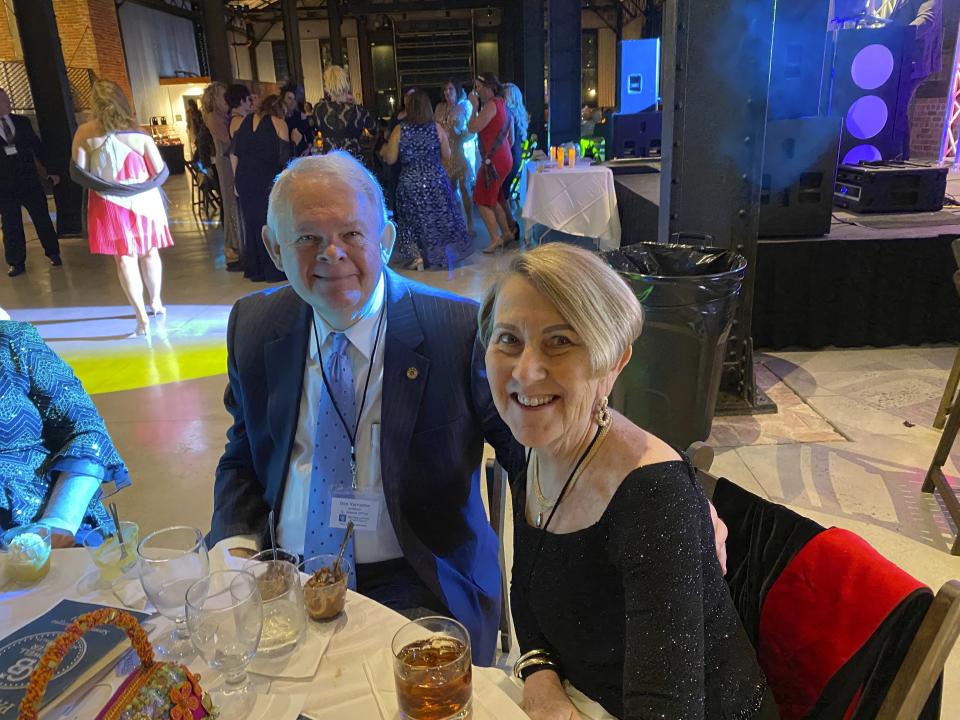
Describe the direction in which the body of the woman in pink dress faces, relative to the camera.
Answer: away from the camera

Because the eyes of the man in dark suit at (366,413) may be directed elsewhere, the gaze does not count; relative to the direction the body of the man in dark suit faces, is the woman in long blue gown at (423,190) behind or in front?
behind

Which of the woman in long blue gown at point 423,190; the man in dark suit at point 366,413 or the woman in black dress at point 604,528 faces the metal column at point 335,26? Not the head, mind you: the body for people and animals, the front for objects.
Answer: the woman in long blue gown

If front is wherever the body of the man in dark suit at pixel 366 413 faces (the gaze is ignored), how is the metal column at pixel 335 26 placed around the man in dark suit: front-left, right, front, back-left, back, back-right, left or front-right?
back

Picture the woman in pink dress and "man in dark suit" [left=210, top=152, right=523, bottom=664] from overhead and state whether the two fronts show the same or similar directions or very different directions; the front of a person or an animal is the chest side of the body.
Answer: very different directions

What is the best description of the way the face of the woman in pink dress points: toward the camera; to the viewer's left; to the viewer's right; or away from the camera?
away from the camera

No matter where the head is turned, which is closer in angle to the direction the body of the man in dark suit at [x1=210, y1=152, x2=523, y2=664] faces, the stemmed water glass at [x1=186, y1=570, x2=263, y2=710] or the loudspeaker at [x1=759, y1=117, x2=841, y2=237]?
the stemmed water glass

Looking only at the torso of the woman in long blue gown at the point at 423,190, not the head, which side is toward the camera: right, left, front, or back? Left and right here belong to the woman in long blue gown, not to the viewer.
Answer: back

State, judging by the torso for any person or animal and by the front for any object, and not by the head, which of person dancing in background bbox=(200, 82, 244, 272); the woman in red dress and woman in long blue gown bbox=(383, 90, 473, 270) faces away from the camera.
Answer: the woman in long blue gown

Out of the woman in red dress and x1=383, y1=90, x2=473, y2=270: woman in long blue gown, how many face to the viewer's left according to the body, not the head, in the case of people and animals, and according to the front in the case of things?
1

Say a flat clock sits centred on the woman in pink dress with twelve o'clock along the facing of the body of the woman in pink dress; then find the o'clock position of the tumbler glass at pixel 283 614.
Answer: The tumbler glass is roughly at 6 o'clock from the woman in pink dress.

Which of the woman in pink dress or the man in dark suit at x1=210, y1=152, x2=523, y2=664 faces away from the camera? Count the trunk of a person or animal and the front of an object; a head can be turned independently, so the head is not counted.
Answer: the woman in pink dress

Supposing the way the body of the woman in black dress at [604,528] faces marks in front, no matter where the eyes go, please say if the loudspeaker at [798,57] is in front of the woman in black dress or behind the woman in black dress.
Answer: behind

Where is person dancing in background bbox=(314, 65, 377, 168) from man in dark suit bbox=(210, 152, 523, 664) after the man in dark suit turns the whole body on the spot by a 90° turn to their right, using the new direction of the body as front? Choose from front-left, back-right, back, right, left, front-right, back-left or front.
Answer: right
